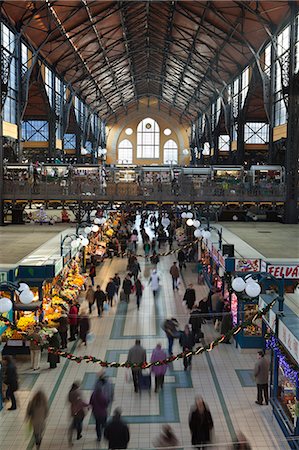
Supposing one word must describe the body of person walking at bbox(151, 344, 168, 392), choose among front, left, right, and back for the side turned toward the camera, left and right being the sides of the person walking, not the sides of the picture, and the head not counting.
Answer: back

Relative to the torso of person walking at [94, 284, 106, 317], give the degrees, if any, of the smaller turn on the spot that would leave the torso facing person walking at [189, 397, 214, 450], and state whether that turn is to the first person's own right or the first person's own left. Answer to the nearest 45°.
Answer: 0° — they already face them

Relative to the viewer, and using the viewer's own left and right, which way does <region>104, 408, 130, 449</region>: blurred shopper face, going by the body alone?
facing away from the viewer

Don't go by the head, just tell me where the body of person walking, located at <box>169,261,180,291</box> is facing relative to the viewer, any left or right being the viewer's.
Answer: facing away from the viewer

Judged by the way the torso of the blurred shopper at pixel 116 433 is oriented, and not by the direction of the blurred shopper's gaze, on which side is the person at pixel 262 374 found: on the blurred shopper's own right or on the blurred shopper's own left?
on the blurred shopper's own right

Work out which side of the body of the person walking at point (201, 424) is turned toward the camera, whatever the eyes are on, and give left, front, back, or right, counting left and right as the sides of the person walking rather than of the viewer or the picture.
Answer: front
